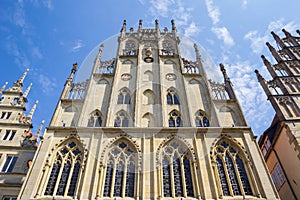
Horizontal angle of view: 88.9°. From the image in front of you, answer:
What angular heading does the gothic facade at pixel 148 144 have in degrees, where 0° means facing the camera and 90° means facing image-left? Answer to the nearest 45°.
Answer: approximately 0°

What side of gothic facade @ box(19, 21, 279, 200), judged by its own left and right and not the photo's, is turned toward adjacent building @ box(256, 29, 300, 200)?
left

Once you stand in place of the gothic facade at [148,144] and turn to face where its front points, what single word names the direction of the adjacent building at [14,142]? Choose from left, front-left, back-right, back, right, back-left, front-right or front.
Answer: right
